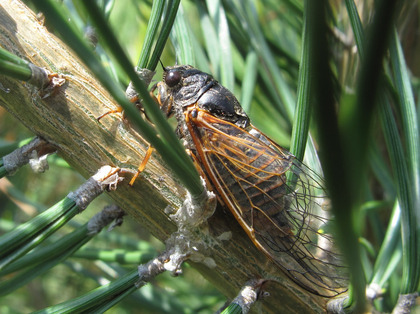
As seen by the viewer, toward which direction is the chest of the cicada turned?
to the viewer's left
